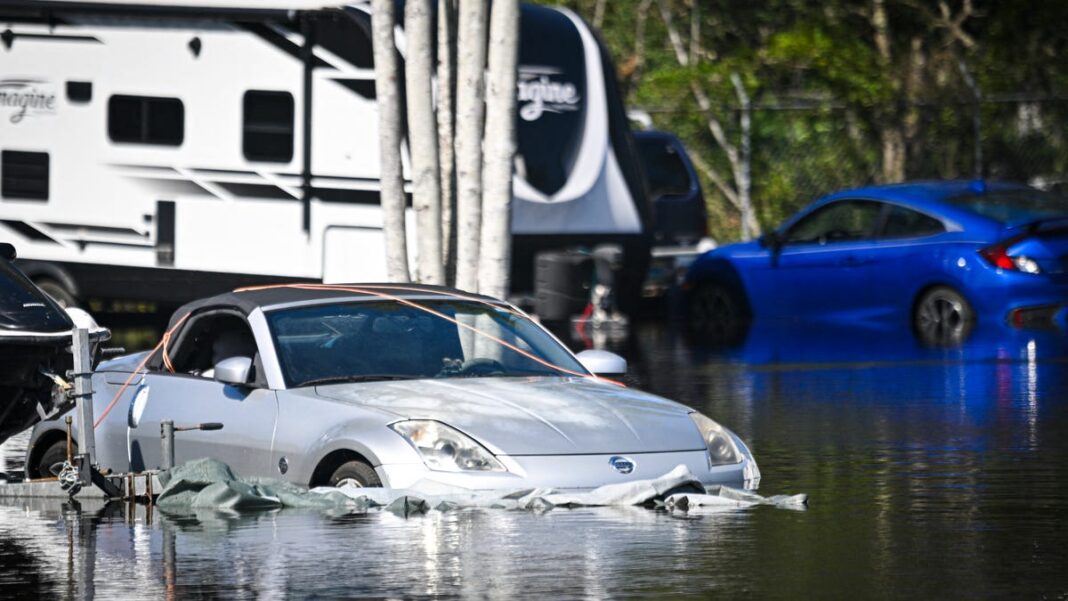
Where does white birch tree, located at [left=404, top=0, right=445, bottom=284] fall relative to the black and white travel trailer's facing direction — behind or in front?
in front

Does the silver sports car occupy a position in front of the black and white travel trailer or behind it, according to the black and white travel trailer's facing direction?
in front

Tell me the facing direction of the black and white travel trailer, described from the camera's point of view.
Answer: facing the viewer and to the right of the viewer

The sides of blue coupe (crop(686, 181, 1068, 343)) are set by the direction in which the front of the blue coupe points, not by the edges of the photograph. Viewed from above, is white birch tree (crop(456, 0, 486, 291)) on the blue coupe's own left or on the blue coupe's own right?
on the blue coupe's own left

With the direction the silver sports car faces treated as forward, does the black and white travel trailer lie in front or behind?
behind

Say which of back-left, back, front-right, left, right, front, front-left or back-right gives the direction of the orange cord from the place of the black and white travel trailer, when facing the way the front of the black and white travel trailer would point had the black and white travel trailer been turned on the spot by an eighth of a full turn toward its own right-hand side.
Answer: front

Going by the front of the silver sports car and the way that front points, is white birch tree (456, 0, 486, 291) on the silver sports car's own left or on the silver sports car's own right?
on the silver sports car's own left

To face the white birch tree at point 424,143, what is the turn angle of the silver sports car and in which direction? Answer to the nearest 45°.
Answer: approximately 135° to its left

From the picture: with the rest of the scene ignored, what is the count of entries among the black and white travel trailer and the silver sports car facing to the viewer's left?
0

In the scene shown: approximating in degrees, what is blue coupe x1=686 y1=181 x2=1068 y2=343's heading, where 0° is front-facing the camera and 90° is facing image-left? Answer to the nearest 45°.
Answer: approximately 135°

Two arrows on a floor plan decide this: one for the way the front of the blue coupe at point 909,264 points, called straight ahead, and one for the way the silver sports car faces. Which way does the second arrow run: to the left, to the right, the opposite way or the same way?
the opposite way
